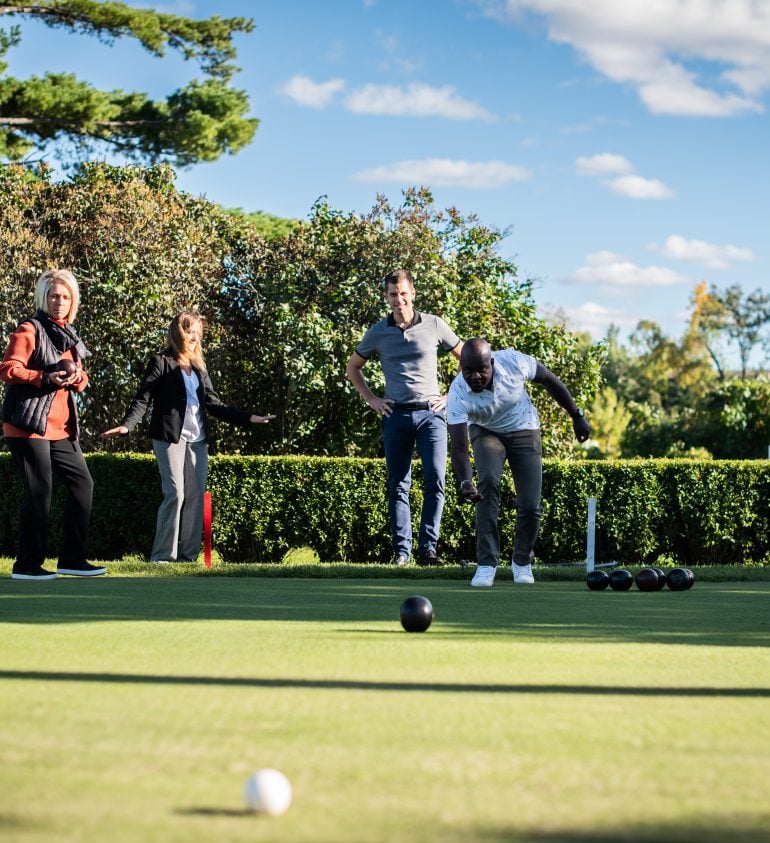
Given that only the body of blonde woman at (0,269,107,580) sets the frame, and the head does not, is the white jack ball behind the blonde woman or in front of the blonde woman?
in front

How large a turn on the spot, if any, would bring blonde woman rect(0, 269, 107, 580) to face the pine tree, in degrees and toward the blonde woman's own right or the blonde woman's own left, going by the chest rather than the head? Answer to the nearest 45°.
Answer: approximately 135° to the blonde woman's own left

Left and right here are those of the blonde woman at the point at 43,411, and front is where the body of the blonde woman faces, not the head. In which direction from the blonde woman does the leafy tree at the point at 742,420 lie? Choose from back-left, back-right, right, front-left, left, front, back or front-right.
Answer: left

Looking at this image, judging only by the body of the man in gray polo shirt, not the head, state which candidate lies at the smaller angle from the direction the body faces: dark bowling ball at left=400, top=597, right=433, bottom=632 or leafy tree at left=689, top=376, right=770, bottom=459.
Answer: the dark bowling ball

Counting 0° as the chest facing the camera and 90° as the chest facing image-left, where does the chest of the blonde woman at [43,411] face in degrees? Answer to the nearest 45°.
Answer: approximately 315°

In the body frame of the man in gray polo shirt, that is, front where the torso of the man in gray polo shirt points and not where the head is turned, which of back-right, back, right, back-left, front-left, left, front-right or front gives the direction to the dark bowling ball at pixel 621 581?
front-left

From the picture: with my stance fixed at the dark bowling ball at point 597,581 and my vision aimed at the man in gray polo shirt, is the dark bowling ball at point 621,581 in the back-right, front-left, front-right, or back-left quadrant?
back-right

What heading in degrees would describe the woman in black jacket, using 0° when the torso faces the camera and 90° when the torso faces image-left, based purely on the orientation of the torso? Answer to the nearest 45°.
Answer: approximately 315°
